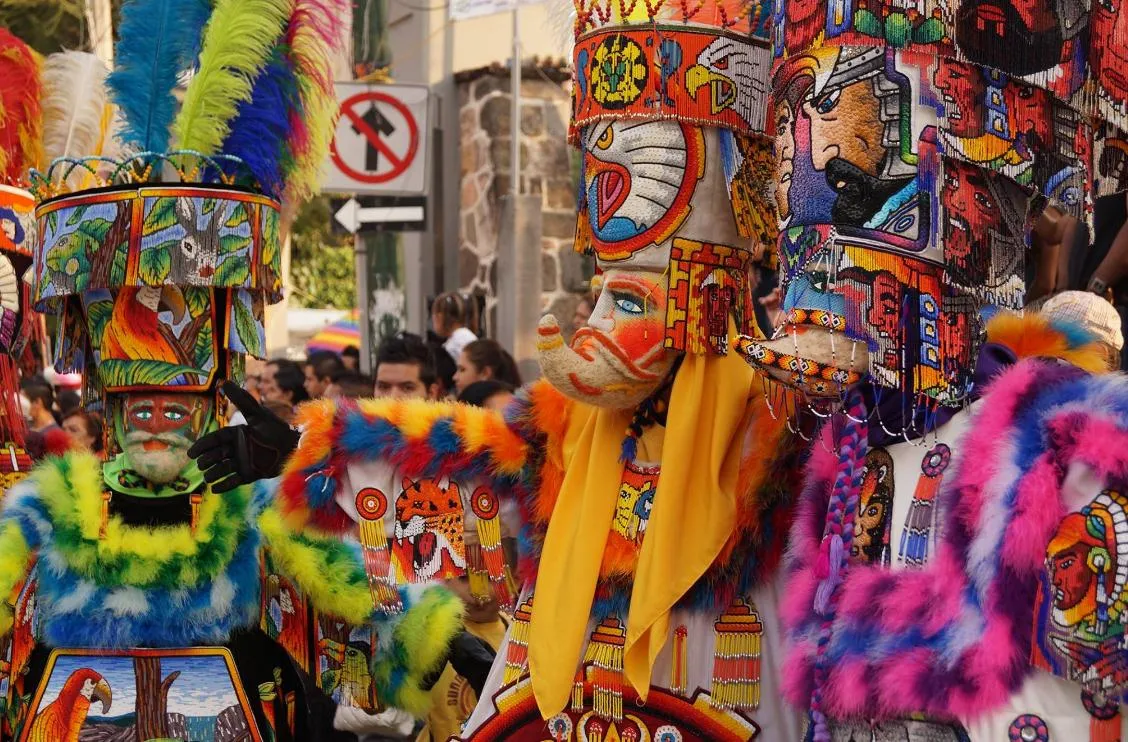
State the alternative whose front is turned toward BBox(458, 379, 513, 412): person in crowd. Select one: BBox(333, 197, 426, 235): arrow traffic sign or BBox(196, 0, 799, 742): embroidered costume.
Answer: the arrow traffic sign

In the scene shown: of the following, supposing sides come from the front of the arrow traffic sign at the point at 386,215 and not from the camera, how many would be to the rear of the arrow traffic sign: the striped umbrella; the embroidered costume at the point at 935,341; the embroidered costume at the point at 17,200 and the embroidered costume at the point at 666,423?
1

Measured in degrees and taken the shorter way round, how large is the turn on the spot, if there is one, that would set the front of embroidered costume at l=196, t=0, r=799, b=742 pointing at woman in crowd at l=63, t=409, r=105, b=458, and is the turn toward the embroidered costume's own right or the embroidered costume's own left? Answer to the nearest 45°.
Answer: approximately 90° to the embroidered costume's own right

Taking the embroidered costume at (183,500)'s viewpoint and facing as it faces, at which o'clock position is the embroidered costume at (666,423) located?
the embroidered costume at (666,423) is roughly at 10 o'clock from the embroidered costume at (183,500).

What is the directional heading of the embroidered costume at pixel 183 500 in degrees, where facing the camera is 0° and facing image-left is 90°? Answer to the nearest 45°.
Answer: approximately 0°

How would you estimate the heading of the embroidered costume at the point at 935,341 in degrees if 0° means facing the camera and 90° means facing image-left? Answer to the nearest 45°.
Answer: approximately 45°

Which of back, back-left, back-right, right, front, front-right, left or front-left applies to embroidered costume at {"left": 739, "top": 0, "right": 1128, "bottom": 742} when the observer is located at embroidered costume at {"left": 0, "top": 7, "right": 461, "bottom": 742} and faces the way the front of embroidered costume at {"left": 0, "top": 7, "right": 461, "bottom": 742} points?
front-left

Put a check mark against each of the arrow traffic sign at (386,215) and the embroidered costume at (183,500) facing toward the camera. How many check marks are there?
2

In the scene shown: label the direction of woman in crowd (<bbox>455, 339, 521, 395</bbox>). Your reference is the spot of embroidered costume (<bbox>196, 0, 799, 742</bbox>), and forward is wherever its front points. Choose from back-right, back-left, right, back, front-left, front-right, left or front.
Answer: back-right

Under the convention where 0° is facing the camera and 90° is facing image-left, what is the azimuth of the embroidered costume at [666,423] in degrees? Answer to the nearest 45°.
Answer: approximately 45°

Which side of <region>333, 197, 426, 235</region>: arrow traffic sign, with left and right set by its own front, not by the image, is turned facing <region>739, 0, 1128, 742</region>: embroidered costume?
front

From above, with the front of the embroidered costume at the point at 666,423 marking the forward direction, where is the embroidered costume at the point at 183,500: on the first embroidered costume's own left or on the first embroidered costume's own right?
on the first embroidered costume's own right

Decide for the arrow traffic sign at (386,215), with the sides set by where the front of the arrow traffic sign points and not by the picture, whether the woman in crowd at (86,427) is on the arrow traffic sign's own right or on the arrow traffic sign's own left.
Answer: on the arrow traffic sign's own right

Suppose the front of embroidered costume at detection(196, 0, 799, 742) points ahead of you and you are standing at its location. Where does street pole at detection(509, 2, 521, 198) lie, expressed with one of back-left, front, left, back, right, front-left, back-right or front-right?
back-right

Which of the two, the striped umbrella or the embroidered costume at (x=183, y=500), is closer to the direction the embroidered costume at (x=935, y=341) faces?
the embroidered costume
